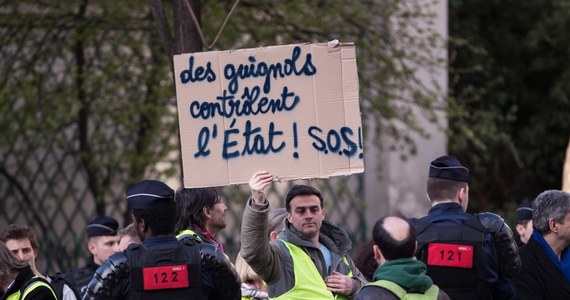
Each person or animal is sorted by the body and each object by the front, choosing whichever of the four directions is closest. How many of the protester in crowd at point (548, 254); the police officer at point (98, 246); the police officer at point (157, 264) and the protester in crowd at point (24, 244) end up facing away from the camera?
1

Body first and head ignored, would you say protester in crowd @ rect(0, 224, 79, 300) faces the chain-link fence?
no

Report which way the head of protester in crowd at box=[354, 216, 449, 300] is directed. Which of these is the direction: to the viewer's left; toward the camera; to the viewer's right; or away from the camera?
away from the camera

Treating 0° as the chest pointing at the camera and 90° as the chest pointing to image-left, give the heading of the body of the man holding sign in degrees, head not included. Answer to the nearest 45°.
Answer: approximately 315°

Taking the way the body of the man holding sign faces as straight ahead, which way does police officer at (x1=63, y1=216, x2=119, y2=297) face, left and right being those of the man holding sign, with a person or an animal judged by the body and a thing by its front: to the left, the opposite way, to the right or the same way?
the same way

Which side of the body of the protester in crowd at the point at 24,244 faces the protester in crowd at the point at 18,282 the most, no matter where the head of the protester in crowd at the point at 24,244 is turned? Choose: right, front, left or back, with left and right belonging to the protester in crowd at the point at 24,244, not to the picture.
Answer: front

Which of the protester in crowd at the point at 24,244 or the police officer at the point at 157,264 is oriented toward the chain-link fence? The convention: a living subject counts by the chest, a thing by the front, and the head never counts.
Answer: the police officer

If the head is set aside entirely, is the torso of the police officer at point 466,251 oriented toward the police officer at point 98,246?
no

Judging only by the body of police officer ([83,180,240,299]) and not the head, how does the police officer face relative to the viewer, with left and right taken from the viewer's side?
facing away from the viewer

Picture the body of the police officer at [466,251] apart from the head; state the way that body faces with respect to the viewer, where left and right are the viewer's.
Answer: facing away from the viewer and to the right of the viewer

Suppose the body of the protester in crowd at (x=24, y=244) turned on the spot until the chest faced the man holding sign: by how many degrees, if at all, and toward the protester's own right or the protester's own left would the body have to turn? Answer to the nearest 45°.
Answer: approximately 45° to the protester's own left

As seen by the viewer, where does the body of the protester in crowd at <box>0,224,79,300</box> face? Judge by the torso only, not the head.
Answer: toward the camera

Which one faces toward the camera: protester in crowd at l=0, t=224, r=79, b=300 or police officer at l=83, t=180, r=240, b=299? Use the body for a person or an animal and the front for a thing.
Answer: the protester in crowd
